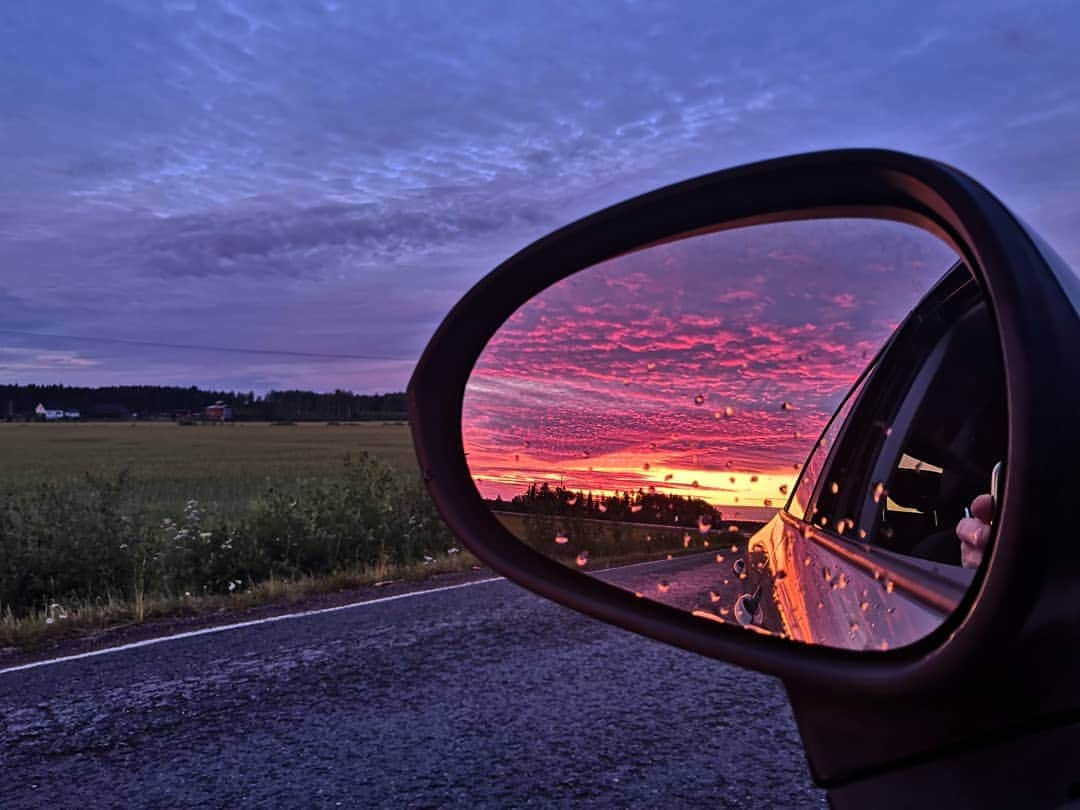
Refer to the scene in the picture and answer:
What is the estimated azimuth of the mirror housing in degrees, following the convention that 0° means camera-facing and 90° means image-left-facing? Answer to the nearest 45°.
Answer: approximately 0°
